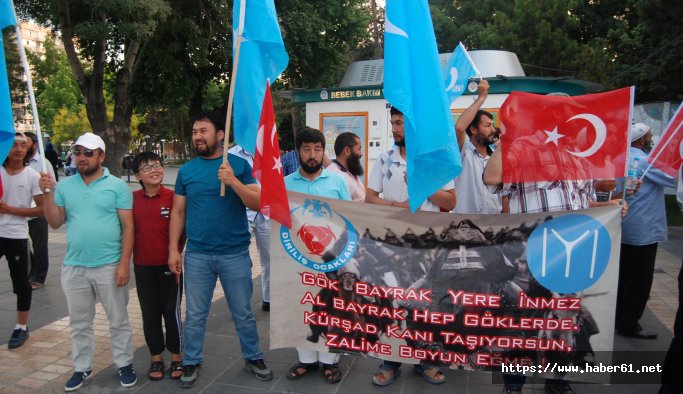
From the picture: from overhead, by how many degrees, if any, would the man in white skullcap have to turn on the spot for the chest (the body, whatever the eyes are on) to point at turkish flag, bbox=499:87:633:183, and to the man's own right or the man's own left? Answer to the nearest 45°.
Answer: approximately 90° to the man's own right

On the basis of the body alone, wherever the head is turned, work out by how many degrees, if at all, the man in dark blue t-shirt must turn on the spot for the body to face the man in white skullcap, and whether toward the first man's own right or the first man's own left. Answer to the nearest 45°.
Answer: approximately 90° to the first man's own left

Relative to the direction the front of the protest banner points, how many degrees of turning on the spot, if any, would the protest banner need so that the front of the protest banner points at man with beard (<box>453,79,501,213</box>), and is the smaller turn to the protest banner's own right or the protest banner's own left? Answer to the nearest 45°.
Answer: approximately 180°

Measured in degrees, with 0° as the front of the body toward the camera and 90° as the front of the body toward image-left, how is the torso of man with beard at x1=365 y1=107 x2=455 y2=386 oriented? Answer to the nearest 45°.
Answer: approximately 0°

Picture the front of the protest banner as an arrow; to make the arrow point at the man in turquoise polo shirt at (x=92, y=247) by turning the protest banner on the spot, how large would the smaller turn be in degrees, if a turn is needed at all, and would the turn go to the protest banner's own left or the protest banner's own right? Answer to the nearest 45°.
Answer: approximately 90° to the protest banner's own right

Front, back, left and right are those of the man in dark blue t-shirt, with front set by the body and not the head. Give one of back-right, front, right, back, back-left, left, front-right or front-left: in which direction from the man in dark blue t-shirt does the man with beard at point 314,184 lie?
left
